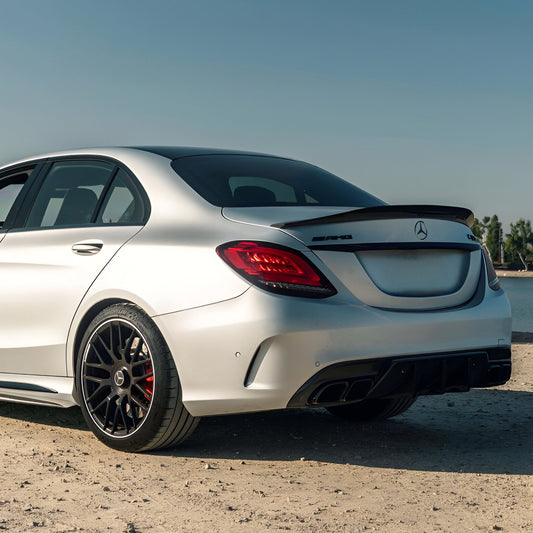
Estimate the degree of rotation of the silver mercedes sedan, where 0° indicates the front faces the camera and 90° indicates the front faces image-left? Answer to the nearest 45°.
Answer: approximately 135°
